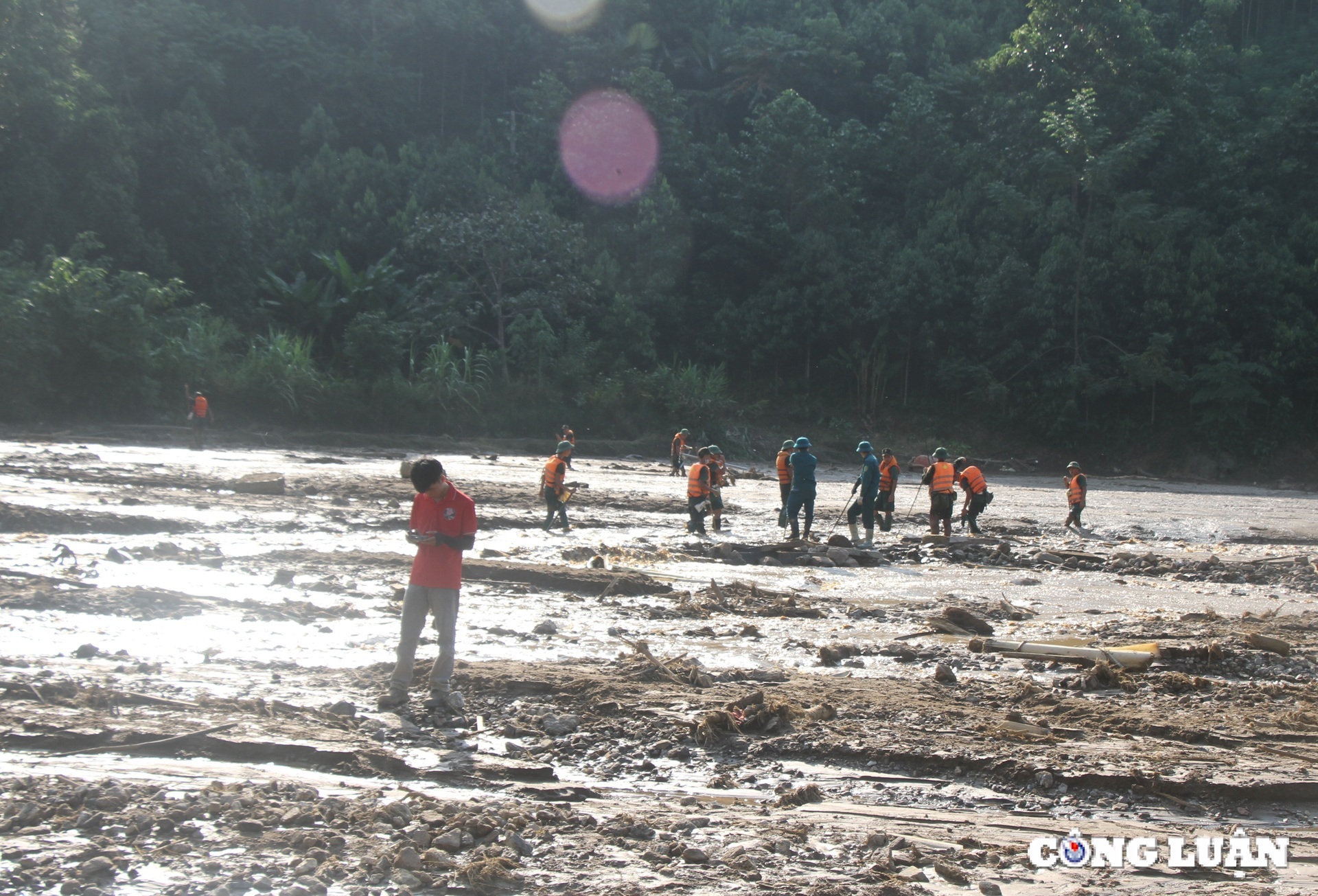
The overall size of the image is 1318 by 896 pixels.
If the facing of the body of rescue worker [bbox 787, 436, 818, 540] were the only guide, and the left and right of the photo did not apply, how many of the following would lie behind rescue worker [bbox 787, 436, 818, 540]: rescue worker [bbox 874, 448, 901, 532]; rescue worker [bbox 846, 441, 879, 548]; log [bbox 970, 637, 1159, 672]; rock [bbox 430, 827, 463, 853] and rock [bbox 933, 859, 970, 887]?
3

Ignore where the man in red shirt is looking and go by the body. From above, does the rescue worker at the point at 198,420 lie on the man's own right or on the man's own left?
on the man's own right

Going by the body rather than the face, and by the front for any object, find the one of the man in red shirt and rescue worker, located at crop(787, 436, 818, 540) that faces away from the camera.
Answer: the rescue worker

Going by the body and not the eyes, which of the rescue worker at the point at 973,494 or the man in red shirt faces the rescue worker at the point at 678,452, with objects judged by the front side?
the rescue worker at the point at 973,494

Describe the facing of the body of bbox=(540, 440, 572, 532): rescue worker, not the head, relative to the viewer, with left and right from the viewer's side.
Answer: facing away from the viewer and to the right of the viewer

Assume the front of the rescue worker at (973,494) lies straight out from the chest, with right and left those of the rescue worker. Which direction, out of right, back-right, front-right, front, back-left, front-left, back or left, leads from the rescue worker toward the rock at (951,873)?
back-left

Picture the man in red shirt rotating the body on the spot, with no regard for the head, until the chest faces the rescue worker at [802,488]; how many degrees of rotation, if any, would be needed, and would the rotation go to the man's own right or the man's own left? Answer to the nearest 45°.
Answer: approximately 180°

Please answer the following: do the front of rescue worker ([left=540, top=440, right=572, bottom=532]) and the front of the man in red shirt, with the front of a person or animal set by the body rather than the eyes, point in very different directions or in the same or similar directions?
very different directions

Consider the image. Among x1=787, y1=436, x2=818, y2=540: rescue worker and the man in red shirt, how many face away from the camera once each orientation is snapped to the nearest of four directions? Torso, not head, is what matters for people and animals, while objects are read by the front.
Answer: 1

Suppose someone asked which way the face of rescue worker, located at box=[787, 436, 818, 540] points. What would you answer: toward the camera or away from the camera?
away from the camera

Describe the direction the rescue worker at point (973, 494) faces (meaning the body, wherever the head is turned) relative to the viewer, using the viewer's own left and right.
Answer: facing away from the viewer and to the left of the viewer
